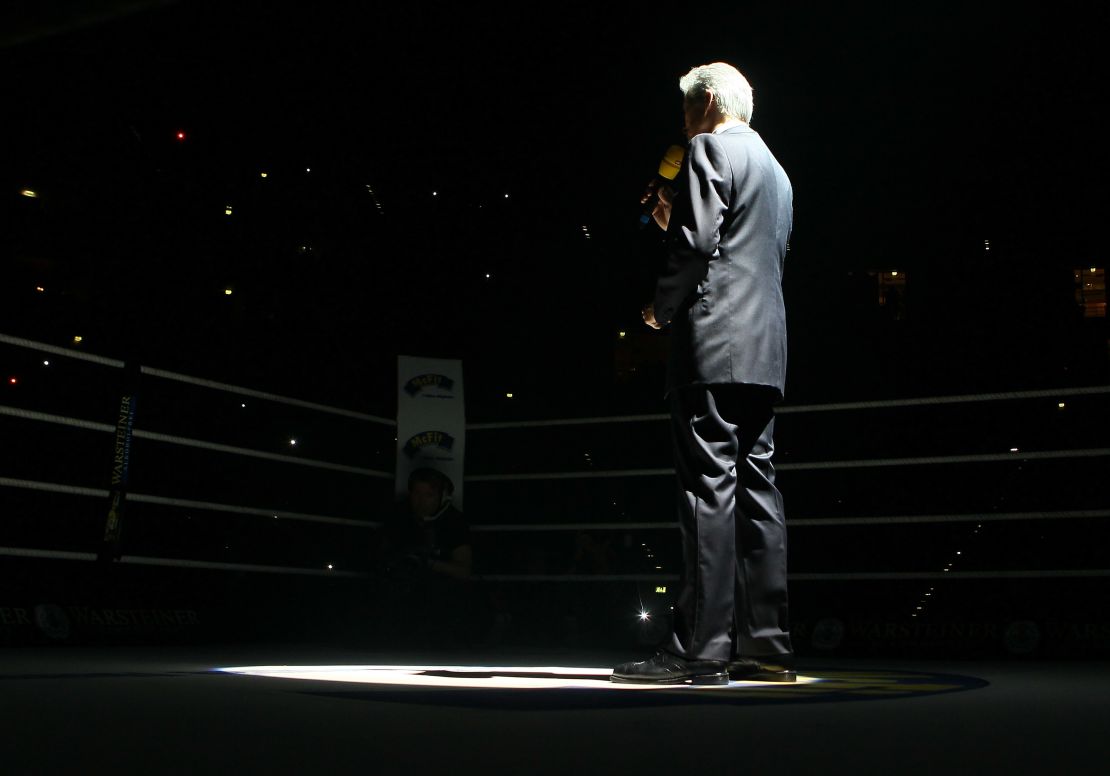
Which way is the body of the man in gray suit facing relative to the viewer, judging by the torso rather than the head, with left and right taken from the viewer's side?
facing away from the viewer and to the left of the viewer

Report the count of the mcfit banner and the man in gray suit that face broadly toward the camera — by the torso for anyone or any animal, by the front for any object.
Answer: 1

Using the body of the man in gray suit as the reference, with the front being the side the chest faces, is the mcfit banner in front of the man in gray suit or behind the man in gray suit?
in front

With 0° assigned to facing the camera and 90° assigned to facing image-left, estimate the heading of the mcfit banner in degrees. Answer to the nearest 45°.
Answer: approximately 0°

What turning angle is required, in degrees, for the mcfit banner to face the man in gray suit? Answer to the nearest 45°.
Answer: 0° — it already faces them

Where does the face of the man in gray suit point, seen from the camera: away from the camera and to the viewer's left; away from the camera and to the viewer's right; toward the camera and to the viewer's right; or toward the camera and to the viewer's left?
away from the camera and to the viewer's left
